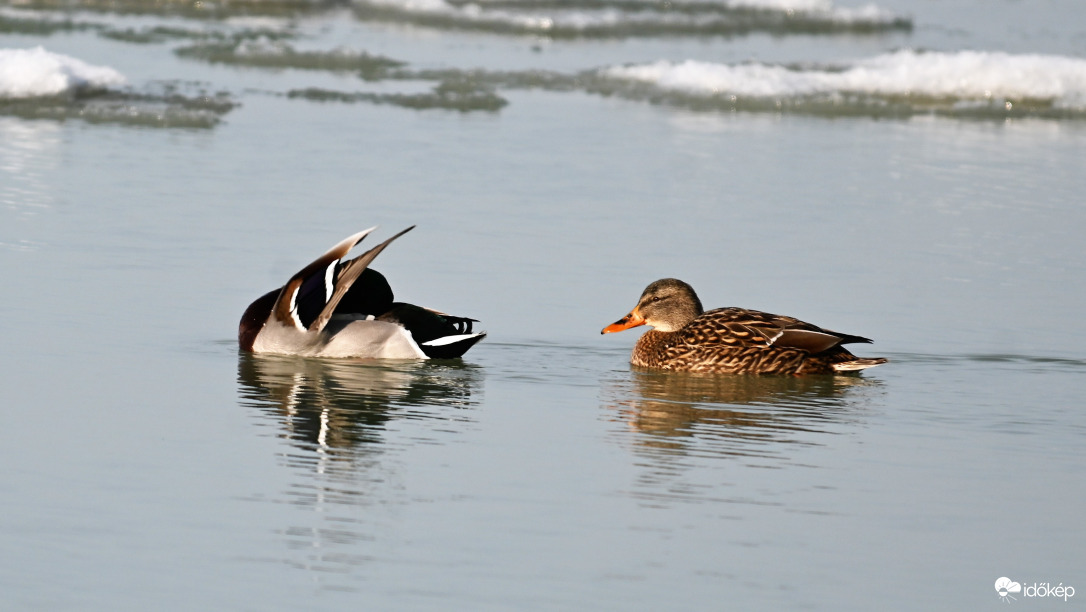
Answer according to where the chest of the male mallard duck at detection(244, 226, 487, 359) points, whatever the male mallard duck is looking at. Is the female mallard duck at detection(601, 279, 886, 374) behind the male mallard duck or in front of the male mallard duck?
behind

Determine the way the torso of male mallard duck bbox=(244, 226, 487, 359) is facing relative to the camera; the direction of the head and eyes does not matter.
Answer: to the viewer's left

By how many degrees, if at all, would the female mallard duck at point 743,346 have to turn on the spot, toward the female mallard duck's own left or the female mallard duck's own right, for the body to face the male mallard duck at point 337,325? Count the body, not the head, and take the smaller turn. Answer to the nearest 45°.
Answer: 0° — it already faces it

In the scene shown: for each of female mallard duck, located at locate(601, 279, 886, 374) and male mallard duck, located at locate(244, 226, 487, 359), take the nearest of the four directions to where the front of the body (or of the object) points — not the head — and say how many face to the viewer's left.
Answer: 2

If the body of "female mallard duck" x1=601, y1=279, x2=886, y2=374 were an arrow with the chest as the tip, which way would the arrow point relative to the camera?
to the viewer's left
